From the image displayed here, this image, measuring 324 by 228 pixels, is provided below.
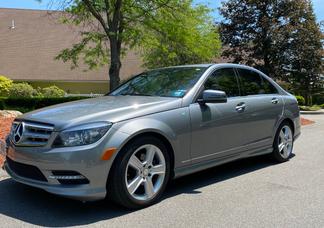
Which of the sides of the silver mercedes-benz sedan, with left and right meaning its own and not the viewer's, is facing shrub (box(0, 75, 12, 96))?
right

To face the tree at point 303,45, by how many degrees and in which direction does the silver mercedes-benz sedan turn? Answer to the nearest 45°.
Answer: approximately 135° to its right

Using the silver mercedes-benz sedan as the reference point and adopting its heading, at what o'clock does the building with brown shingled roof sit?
The building with brown shingled roof is roughly at 4 o'clock from the silver mercedes-benz sedan.

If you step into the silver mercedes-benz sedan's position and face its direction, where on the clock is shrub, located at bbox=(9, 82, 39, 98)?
The shrub is roughly at 4 o'clock from the silver mercedes-benz sedan.

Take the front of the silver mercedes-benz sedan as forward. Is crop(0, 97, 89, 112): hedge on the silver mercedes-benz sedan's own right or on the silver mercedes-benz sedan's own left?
on the silver mercedes-benz sedan's own right

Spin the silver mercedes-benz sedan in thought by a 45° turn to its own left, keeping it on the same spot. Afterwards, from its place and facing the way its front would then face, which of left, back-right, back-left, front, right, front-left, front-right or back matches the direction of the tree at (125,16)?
back

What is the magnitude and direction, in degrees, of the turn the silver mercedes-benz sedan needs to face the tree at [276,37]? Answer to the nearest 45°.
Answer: approximately 135° to its right

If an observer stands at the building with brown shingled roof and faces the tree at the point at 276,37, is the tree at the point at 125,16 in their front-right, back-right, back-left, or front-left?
front-right

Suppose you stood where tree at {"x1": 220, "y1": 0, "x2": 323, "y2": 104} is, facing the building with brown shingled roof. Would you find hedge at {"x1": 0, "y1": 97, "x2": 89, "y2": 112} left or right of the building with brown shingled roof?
left

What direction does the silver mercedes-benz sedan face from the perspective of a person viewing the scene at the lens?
facing the viewer and to the left of the viewer
